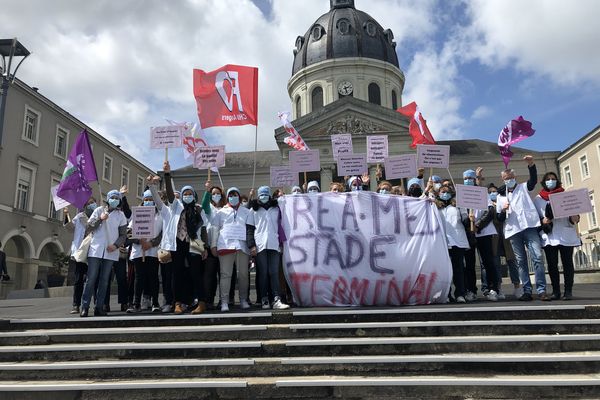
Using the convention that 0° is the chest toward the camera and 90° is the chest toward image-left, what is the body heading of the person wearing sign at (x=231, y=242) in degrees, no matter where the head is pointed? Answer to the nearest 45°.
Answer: approximately 0°

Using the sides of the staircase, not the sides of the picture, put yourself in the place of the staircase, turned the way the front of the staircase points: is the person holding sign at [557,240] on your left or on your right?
on your left

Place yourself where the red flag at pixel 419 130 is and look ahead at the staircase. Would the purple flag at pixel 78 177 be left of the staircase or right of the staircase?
right

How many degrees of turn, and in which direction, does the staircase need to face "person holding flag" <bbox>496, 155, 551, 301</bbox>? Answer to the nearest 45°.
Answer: approximately 135° to its left

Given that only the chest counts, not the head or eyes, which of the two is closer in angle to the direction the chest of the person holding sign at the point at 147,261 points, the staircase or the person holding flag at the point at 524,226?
the staircase

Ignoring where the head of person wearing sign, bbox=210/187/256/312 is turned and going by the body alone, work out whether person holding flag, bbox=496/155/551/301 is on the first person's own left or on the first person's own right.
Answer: on the first person's own left

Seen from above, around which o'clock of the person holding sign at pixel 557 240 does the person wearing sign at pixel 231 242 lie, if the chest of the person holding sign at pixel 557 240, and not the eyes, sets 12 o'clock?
the person wearing sign at pixel 231 242 is roughly at 2 o'clock from the person holding sign at pixel 557 240.

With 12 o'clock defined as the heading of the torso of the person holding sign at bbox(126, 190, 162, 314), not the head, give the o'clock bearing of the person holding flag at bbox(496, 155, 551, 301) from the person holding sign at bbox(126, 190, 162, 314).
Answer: the person holding flag at bbox(496, 155, 551, 301) is roughly at 10 o'clock from the person holding sign at bbox(126, 190, 162, 314).

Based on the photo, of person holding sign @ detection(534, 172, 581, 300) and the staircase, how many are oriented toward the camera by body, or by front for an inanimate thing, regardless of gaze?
2

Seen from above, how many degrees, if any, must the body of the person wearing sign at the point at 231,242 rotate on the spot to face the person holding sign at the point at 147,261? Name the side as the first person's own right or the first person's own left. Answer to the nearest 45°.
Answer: approximately 135° to the first person's own right
